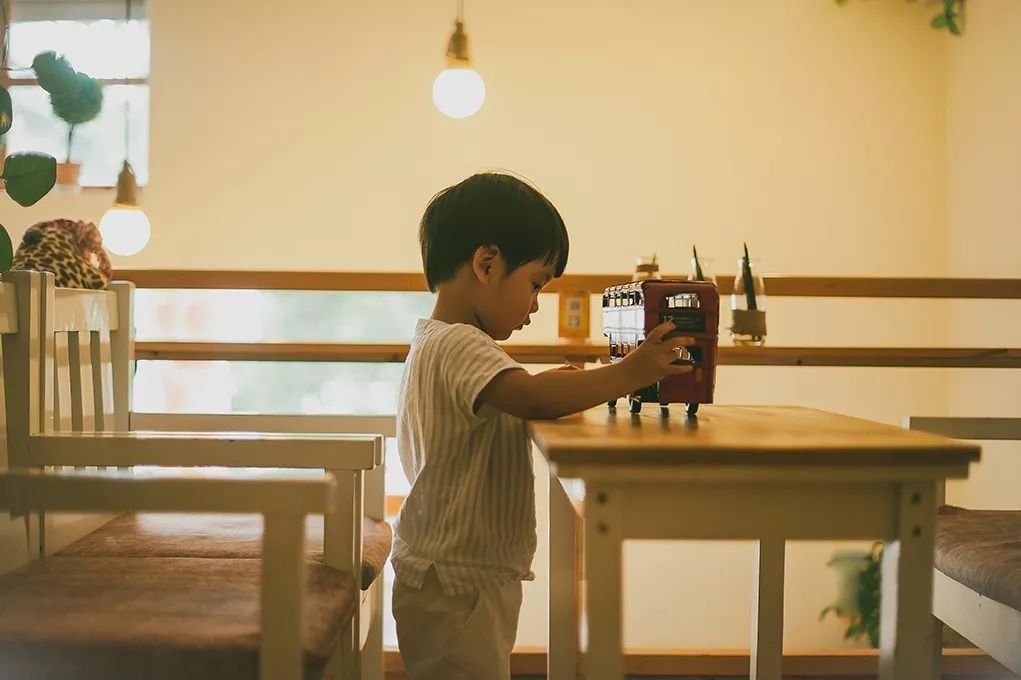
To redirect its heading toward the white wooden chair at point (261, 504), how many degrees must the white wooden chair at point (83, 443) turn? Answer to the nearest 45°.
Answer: approximately 90° to its right

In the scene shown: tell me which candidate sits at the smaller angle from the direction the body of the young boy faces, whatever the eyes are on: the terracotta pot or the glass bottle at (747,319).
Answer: the glass bottle

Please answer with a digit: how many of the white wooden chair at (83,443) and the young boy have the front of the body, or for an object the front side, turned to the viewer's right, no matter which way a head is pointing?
2

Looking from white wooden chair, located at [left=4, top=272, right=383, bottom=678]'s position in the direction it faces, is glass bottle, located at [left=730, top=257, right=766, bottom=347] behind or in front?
in front

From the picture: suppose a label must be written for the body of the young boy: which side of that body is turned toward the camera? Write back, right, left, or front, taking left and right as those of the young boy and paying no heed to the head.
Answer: right

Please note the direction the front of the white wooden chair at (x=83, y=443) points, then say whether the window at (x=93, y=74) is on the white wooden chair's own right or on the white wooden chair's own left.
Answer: on the white wooden chair's own left

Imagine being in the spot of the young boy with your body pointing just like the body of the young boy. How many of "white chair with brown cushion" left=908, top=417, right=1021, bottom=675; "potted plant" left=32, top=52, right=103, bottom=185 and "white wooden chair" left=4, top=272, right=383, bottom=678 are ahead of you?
1

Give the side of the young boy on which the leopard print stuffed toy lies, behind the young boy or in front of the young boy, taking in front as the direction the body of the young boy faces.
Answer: behind

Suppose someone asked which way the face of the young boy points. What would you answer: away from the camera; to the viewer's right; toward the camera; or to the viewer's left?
to the viewer's right

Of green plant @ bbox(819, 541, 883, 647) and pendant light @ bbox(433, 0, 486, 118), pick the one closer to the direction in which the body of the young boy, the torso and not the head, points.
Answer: the green plant

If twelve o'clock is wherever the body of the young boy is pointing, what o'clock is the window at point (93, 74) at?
The window is roughly at 8 o'clock from the young boy.

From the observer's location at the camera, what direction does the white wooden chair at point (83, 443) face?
facing to the right of the viewer
